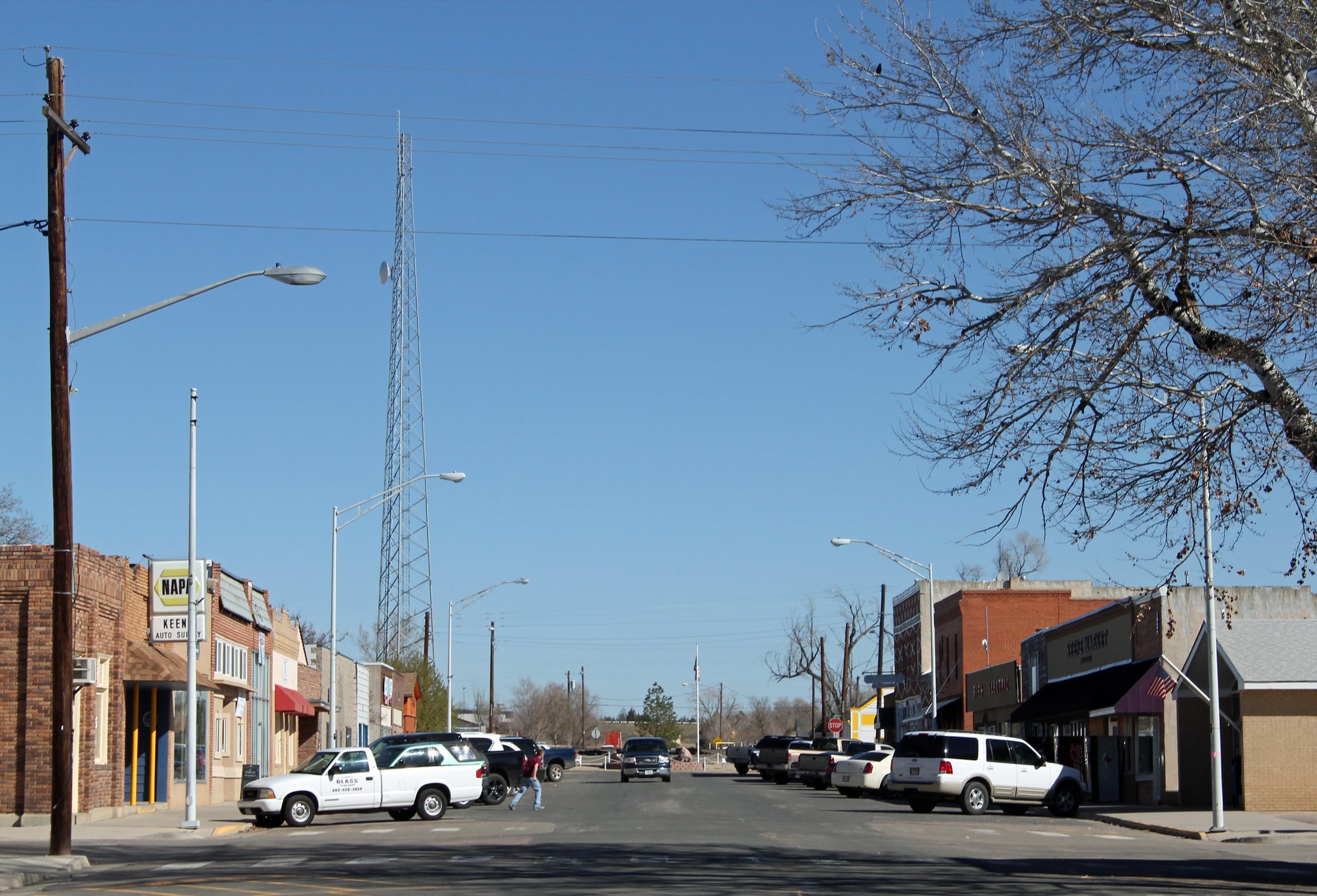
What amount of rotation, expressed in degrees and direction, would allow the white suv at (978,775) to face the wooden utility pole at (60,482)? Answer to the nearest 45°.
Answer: approximately 180°

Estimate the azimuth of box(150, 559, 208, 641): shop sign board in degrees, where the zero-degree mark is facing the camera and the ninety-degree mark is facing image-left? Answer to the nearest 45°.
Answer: approximately 0°

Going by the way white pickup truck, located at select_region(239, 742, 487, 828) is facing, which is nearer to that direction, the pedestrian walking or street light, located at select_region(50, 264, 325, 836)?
the street light

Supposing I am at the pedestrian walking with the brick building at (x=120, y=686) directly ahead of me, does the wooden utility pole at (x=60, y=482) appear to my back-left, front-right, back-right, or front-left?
front-left

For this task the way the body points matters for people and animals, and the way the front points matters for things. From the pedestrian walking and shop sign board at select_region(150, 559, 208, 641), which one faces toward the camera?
the shop sign board

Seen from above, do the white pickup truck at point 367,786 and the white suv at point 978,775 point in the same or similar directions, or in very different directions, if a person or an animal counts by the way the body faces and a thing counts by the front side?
very different directions

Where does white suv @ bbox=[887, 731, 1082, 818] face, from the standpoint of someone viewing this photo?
facing away from the viewer and to the right of the viewer

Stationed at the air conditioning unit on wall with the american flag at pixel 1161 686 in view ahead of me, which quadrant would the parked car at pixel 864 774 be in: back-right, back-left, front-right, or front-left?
front-left

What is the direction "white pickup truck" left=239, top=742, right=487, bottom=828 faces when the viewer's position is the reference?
facing the viewer and to the left of the viewer

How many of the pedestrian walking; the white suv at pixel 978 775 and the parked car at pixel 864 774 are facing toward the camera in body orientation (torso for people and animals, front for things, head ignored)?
0

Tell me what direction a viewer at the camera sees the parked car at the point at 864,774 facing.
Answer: facing away from the viewer and to the right of the viewer

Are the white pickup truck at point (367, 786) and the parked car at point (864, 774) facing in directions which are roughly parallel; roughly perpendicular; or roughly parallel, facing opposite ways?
roughly parallel, facing opposite ways
